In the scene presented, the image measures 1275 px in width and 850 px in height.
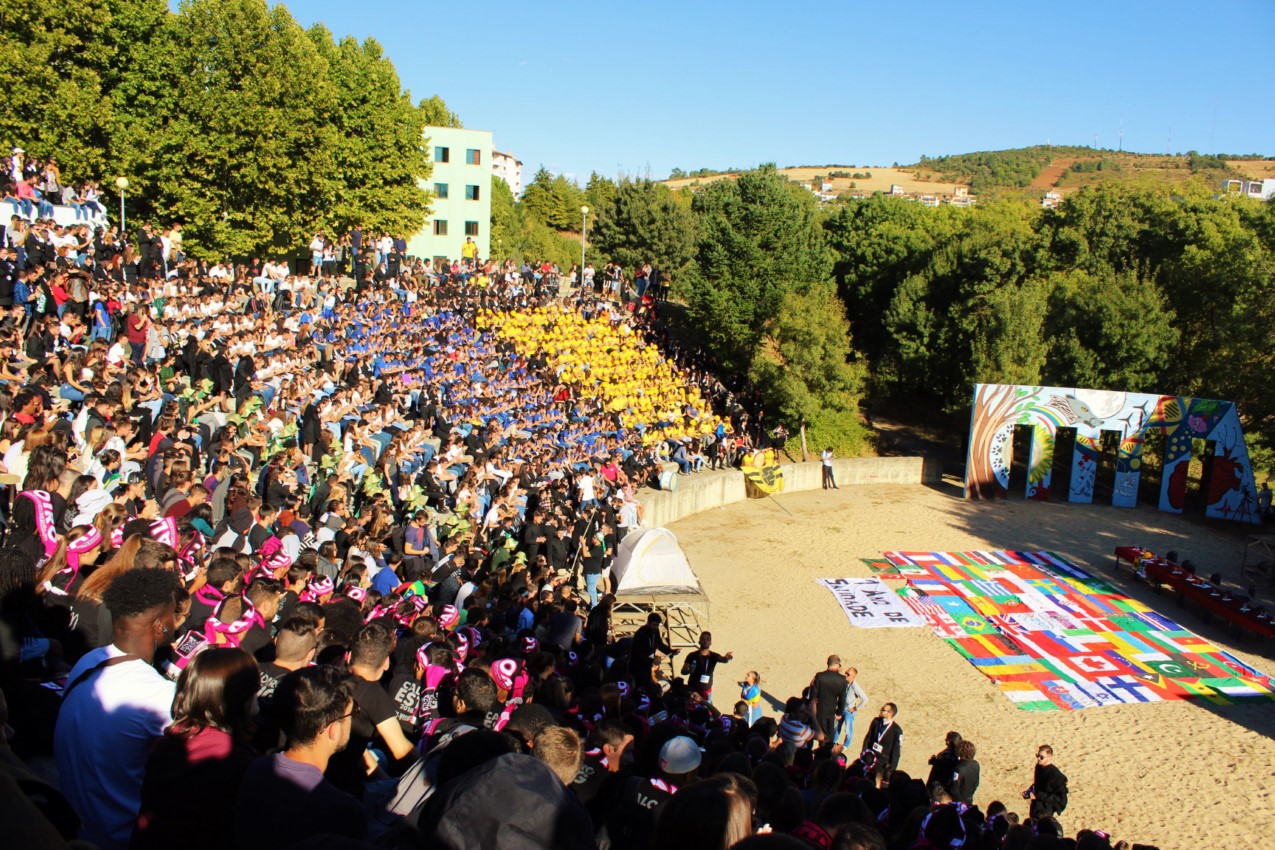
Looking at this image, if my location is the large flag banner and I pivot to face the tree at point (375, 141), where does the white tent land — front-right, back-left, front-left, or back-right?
front-left

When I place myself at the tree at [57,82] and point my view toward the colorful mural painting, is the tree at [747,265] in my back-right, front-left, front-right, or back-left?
front-left

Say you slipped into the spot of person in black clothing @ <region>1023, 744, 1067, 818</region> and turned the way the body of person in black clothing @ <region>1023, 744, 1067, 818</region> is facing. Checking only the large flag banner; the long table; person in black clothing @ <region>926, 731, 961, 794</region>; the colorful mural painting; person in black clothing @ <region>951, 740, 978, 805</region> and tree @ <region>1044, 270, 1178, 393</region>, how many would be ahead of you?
2

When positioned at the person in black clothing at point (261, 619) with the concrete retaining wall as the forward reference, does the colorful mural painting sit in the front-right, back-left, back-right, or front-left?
front-right

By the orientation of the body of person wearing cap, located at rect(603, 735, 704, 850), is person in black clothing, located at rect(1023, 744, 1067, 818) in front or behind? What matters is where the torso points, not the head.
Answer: in front

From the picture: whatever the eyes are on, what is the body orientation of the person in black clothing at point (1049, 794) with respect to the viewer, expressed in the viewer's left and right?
facing the viewer and to the left of the viewer

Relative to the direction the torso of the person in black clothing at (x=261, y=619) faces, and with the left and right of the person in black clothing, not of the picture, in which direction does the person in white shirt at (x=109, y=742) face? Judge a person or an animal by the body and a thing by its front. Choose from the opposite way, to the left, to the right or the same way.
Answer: the same way

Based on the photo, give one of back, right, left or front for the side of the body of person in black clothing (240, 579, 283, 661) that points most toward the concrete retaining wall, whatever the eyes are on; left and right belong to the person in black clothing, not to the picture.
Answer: front

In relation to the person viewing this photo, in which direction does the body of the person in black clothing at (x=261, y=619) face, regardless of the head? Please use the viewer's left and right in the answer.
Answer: facing away from the viewer and to the right of the viewer

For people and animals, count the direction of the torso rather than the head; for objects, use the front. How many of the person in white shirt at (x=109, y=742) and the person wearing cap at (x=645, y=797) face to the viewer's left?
0

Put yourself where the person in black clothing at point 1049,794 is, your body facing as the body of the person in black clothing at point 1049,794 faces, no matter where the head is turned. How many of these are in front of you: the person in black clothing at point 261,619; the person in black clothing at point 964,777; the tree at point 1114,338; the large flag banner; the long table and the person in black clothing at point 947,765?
3

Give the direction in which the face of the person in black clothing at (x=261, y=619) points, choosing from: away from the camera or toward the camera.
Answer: away from the camera

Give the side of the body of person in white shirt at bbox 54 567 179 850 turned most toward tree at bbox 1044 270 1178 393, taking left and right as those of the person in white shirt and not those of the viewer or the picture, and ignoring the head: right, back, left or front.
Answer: front

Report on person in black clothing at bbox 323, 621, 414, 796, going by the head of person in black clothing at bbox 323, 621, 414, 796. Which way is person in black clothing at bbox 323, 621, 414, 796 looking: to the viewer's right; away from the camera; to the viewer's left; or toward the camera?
away from the camera

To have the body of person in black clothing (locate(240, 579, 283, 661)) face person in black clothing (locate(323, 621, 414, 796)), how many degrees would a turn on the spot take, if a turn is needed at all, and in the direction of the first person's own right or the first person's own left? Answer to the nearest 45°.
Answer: approximately 135° to the first person's own right

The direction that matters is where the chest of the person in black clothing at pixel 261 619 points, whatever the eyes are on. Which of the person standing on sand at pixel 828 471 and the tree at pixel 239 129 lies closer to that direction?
the person standing on sand

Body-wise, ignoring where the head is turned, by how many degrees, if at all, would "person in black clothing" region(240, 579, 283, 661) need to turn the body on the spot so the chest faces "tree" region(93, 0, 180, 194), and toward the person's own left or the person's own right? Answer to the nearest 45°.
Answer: approximately 45° to the person's own left

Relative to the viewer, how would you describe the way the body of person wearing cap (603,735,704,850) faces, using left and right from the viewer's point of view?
facing away from the viewer and to the right of the viewer

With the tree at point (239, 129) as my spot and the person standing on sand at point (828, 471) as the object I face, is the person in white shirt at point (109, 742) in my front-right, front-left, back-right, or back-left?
front-right
